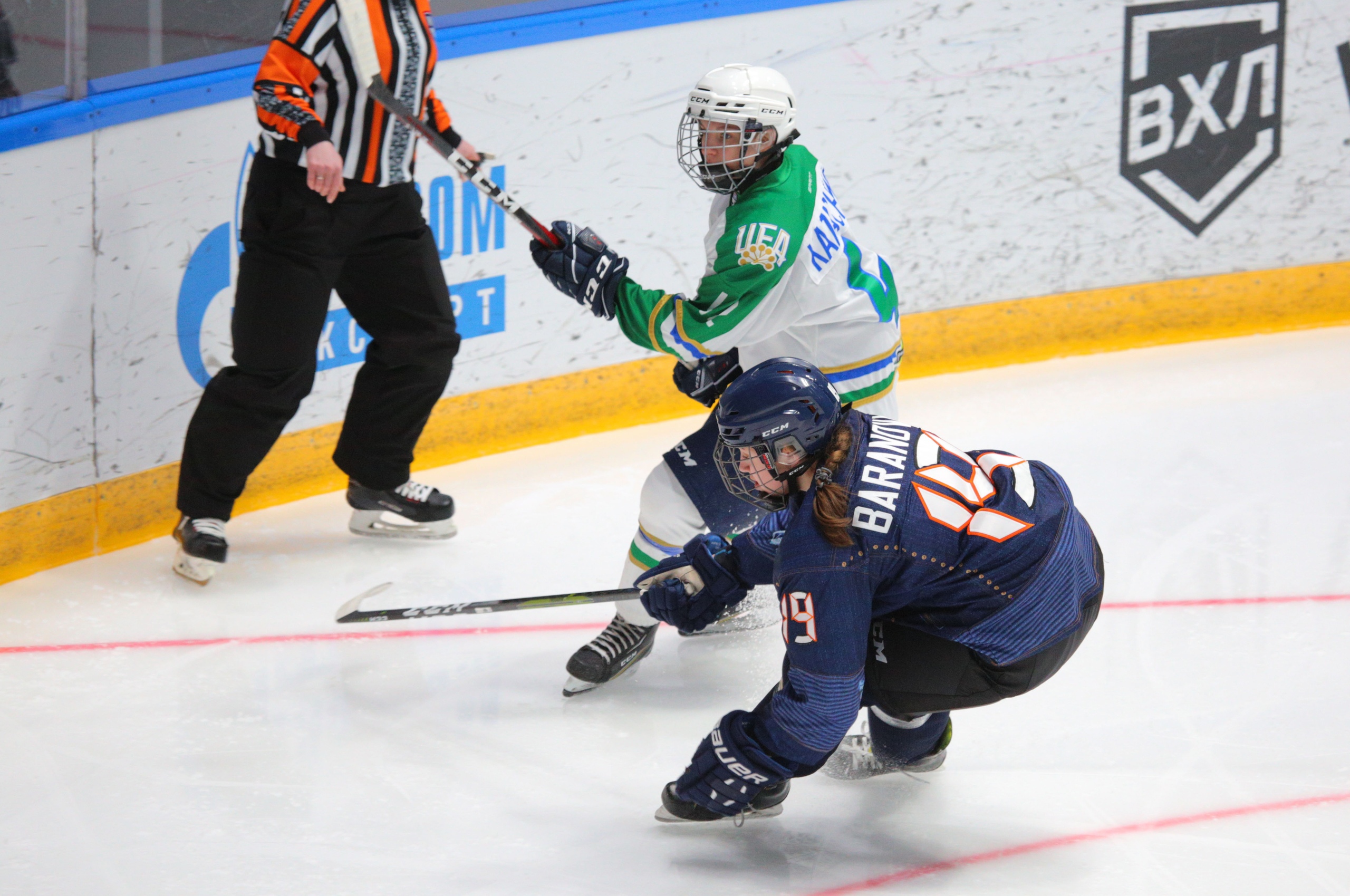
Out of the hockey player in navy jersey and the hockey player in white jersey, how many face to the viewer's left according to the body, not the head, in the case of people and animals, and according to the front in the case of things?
2

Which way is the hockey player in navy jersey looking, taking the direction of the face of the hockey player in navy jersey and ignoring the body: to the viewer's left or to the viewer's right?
to the viewer's left

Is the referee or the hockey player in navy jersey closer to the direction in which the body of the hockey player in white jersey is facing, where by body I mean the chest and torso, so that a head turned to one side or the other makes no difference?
the referee

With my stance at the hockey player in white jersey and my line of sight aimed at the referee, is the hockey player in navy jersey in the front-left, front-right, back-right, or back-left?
back-left

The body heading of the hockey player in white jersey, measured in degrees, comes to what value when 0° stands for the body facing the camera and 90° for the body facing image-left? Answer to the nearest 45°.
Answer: approximately 90°

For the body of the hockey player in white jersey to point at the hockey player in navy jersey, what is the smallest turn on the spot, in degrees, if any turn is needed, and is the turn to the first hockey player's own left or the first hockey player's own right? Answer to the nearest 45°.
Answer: approximately 90° to the first hockey player's own left

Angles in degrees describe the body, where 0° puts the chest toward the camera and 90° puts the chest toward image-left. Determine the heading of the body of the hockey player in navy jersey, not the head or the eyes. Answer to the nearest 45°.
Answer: approximately 90°

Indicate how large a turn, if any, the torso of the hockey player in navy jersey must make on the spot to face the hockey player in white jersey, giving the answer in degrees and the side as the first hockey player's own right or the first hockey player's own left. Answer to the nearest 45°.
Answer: approximately 90° to the first hockey player's own right
